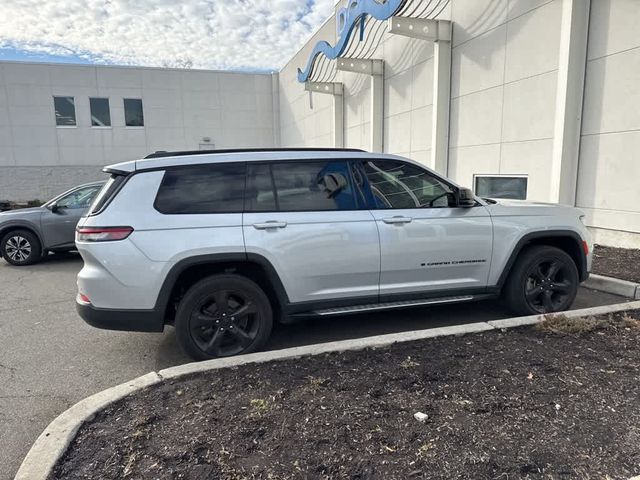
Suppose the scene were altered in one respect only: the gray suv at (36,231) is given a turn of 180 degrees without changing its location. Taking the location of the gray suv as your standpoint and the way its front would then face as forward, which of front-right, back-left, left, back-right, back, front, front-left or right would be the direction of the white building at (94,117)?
left

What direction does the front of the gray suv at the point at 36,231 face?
to the viewer's left

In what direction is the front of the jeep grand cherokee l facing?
to the viewer's right

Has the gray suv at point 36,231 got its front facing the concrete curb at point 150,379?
no

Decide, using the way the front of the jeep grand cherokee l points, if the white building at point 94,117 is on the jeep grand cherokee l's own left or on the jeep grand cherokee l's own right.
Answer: on the jeep grand cherokee l's own left

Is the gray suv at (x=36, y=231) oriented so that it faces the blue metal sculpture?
no

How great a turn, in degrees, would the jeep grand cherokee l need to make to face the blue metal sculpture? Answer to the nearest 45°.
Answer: approximately 90° to its left

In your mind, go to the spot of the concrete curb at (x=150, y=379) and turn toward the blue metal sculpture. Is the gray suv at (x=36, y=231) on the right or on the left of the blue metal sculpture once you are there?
left

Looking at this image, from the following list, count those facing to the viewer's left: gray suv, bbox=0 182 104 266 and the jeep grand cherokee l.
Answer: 1

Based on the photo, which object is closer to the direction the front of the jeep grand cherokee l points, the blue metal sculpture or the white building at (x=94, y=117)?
the blue metal sculpture

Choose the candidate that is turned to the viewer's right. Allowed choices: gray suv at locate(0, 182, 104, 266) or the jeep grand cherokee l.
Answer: the jeep grand cherokee l
